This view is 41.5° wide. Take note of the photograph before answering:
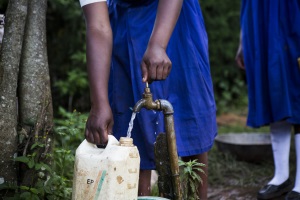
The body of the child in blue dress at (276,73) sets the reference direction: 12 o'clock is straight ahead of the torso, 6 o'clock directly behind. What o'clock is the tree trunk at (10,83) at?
The tree trunk is roughly at 12 o'clock from the child in blue dress.

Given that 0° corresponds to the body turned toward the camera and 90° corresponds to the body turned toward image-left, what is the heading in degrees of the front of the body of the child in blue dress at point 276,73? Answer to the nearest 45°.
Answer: approximately 45°

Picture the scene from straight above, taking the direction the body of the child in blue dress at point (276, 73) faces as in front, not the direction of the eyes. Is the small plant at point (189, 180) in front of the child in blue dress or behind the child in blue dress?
in front

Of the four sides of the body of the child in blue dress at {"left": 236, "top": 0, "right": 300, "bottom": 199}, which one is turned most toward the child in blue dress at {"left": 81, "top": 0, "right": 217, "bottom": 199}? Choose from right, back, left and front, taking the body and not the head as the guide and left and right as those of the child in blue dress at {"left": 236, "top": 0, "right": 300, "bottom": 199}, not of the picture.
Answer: front

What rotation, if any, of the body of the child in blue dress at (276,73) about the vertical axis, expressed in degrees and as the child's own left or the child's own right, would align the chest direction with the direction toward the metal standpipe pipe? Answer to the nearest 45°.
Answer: approximately 45° to the child's own left

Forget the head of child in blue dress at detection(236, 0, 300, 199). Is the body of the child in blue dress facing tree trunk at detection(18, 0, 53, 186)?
yes
